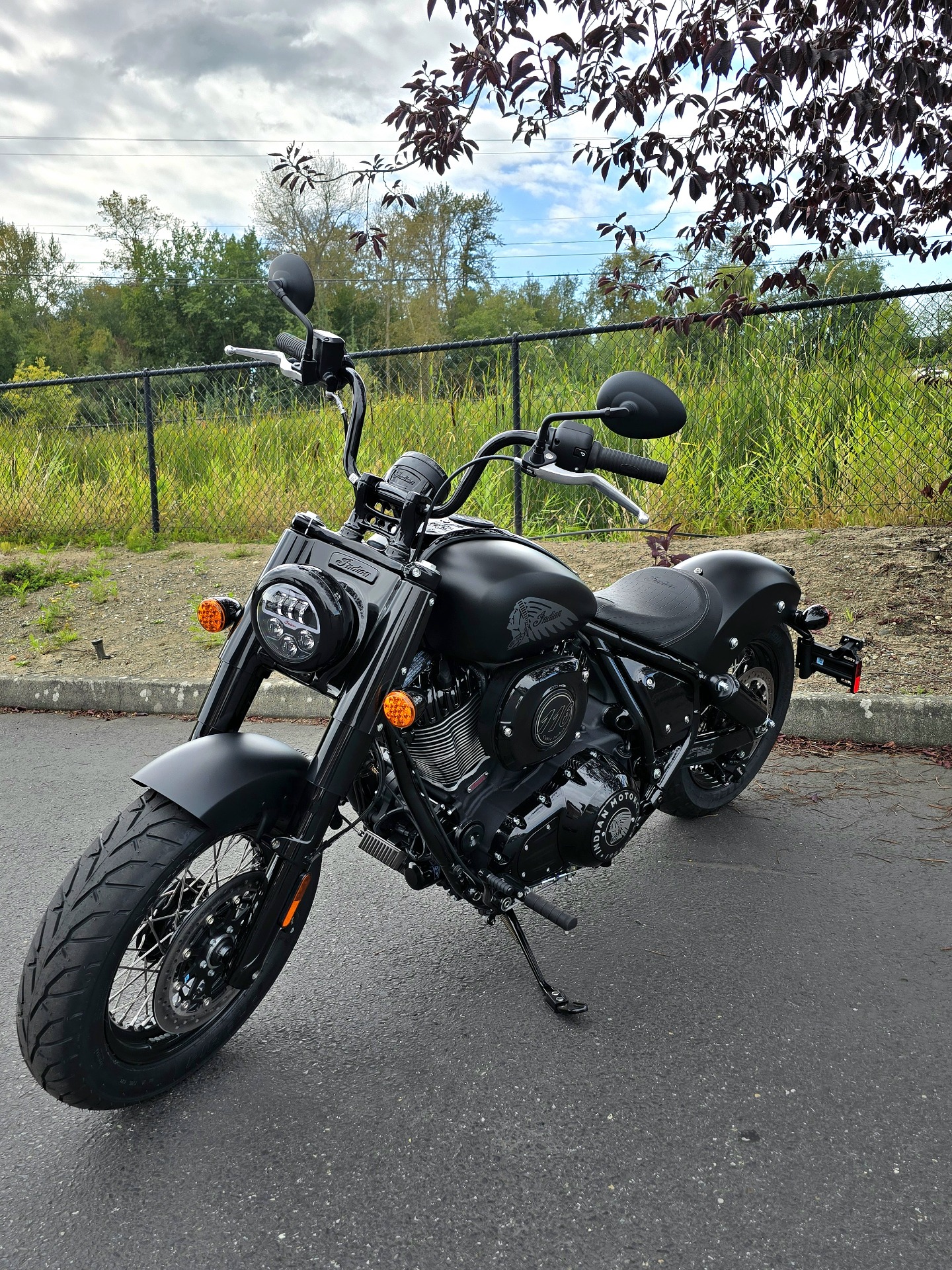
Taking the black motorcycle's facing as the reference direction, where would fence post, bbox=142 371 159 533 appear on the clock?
The fence post is roughly at 4 o'clock from the black motorcycle.

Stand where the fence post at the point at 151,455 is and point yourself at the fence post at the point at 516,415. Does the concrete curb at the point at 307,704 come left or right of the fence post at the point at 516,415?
right

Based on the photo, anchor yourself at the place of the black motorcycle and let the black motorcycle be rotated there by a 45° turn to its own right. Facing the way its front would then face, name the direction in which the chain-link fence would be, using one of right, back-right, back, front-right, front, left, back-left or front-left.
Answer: right

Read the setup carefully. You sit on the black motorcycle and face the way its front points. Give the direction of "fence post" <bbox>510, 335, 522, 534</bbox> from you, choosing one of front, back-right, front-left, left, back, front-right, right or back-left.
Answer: back-right

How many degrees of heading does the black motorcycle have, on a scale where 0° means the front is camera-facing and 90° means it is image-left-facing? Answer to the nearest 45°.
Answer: approximately 45°
